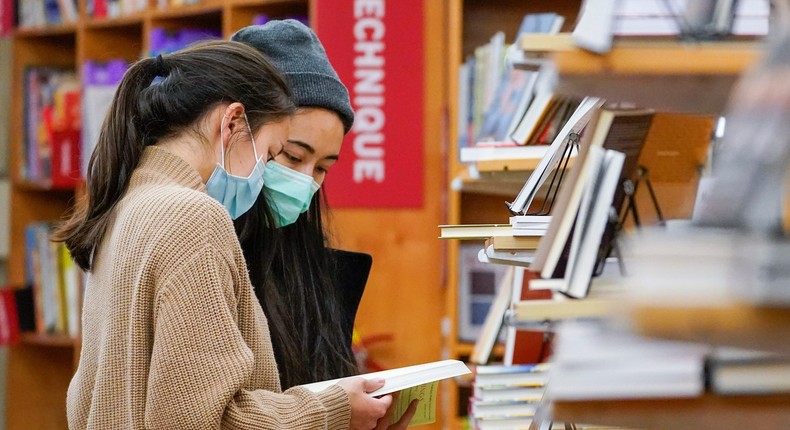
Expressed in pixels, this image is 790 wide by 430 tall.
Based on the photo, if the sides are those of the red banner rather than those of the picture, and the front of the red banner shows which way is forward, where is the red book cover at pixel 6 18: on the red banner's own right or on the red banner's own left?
on the red banner's own right

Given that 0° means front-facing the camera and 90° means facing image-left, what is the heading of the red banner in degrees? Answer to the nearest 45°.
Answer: approximately 0°

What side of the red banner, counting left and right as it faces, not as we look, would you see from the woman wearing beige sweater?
front

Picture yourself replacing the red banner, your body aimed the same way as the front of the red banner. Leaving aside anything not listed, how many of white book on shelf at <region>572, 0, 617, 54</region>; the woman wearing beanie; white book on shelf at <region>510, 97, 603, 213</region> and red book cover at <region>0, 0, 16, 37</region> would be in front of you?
3

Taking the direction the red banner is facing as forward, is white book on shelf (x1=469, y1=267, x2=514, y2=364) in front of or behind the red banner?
in front

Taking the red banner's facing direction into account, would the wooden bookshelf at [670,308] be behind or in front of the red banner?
in front

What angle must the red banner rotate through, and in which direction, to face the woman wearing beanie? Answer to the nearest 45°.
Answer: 0° — it already faces them

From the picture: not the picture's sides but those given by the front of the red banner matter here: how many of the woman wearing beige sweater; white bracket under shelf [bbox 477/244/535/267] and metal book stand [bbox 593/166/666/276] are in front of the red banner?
3

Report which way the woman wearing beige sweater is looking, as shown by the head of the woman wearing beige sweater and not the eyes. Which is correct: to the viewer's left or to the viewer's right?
to the viewer's right

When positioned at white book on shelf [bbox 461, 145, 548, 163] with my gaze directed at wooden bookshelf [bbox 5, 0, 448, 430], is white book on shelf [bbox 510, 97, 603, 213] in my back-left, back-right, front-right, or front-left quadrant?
back-left
